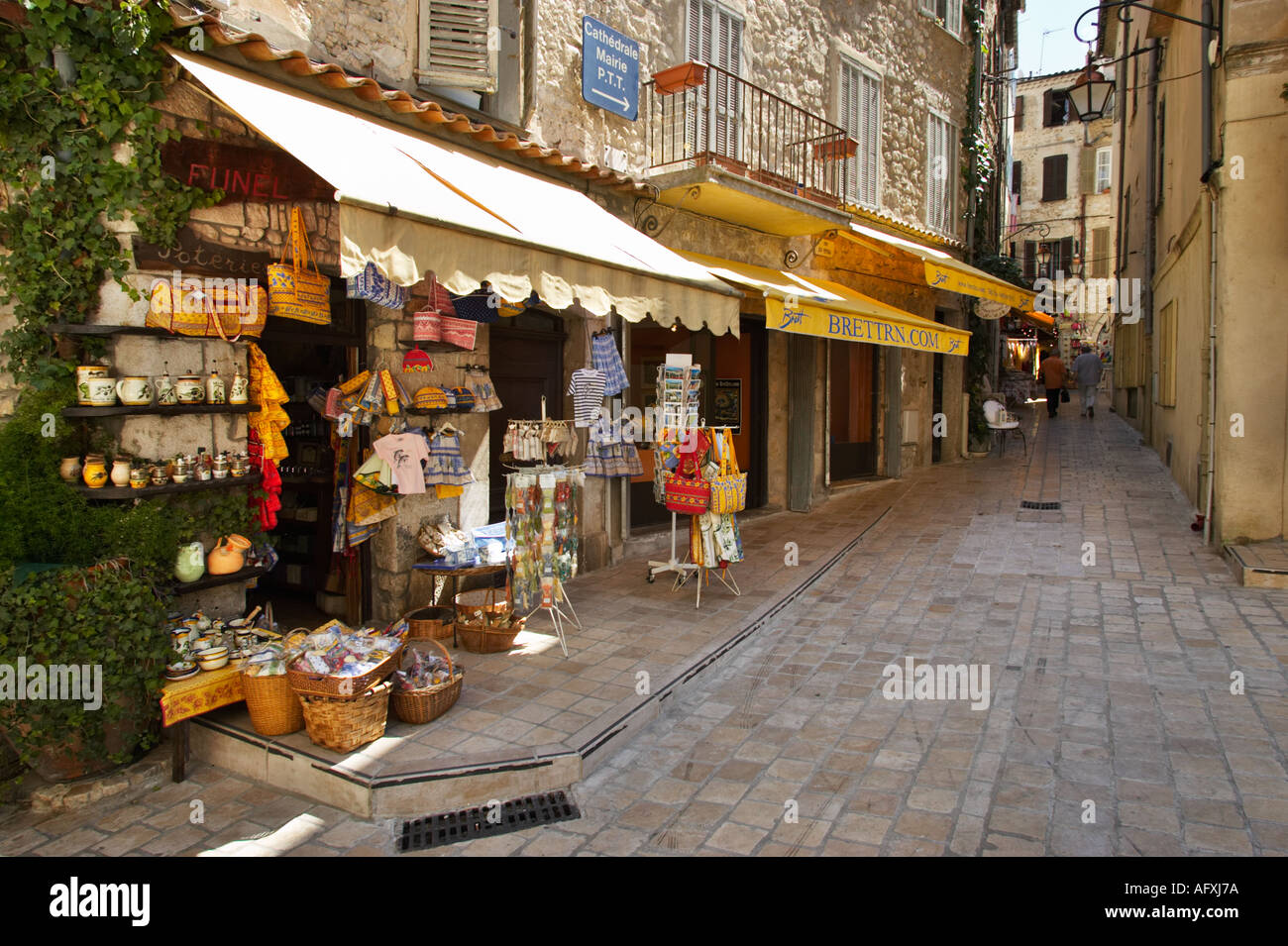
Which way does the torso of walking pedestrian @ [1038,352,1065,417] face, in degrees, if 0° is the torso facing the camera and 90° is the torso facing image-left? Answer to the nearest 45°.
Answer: approximately 180°

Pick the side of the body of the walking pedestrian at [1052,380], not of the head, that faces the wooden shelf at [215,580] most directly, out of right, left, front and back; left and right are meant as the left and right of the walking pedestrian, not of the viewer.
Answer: back

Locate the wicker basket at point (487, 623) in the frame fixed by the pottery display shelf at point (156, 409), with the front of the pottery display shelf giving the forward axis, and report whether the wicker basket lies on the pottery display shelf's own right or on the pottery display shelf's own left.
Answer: on the pottery display shelf's own left

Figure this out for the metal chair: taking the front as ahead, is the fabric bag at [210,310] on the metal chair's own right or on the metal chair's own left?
on the metal chair's own right
